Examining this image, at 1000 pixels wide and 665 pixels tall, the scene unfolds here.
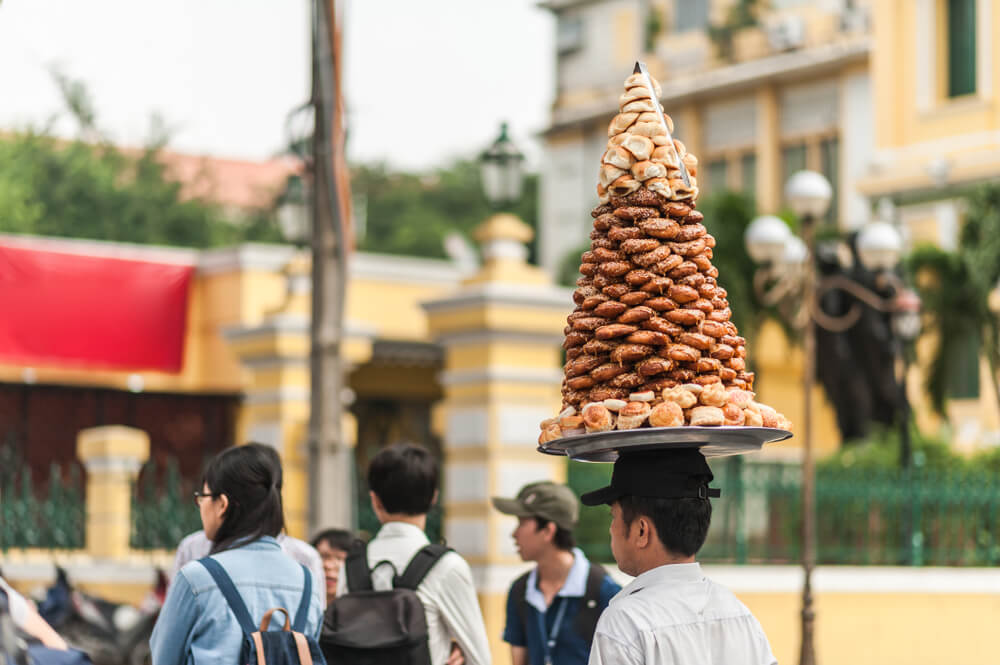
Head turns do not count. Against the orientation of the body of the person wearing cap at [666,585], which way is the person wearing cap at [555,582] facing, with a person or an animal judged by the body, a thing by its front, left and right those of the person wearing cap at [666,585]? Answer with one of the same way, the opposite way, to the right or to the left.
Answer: to the left

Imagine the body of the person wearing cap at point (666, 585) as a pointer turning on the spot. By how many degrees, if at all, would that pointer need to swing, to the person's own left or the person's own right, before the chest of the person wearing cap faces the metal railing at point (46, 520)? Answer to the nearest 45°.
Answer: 0° — they already face it

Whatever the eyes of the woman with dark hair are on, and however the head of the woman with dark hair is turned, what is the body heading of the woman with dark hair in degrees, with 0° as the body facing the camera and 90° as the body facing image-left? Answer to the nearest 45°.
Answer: approximately 135°

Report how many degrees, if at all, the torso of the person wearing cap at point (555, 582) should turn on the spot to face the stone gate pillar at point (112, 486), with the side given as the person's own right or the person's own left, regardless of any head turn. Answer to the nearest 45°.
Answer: approximately 90° to the person's own right

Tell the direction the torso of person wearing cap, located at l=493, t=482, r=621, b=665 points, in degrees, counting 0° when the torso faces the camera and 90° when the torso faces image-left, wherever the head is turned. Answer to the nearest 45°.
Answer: approximately 45°

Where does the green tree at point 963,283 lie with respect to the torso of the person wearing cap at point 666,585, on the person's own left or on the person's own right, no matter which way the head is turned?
on the person's own right

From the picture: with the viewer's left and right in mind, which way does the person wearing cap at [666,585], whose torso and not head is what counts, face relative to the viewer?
facing away from the viewer and to the left of the viewer

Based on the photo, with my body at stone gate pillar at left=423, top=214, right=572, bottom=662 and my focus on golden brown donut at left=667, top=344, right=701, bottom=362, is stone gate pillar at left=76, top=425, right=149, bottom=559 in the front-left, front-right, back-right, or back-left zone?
back-right

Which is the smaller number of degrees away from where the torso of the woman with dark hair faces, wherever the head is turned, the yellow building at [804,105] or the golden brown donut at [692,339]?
the yellow building

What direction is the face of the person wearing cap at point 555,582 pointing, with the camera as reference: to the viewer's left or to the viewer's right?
to the viewer's left
